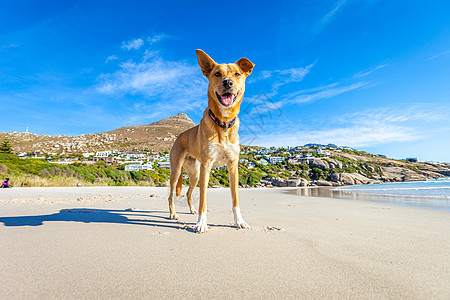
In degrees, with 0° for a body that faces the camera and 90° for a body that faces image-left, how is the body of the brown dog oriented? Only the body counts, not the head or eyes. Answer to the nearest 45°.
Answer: approximately 315°
